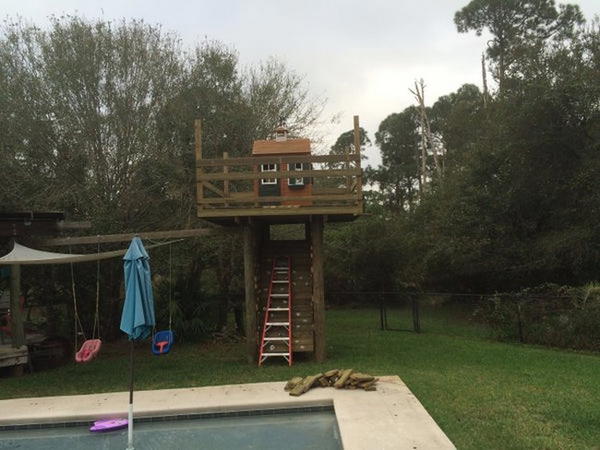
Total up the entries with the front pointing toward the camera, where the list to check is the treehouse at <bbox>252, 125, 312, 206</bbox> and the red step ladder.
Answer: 2

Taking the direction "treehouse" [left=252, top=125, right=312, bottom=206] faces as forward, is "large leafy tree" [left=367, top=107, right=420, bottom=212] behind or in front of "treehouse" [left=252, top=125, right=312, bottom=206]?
behind

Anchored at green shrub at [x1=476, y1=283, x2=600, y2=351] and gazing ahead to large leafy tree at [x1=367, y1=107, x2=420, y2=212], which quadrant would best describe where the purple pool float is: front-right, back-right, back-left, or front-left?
back-left

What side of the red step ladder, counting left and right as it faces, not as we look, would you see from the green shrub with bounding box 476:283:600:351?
left

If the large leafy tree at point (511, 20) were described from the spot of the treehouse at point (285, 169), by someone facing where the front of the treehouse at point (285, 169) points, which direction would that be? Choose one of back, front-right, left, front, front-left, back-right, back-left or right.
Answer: back-left

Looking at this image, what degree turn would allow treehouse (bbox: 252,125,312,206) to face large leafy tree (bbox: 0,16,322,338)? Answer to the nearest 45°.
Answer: approximately 90° to its right

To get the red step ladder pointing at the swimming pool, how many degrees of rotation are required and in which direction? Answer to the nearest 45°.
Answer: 0° — it already faces it

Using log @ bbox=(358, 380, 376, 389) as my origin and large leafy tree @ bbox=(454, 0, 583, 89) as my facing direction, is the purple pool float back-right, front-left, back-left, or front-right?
back-left

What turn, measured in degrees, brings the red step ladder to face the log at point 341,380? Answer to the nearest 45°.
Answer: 0° — it already faces it

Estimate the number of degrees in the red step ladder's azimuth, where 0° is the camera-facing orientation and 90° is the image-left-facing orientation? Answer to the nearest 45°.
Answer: approximately 0°
